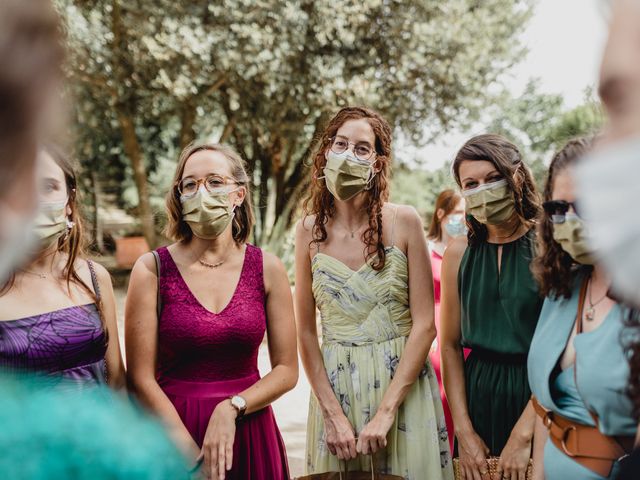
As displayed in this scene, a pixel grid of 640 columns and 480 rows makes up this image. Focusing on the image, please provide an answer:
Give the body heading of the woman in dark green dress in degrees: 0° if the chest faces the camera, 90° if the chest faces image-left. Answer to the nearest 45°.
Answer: approximately 0°

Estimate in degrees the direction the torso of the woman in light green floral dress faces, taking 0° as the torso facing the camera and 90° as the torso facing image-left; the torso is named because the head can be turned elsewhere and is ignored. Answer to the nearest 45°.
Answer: approximately 0°

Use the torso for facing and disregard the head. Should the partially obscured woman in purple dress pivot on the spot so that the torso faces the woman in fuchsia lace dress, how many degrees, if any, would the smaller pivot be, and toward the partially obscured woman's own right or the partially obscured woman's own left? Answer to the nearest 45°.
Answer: approximately 135° to the partially obscured woman's own left

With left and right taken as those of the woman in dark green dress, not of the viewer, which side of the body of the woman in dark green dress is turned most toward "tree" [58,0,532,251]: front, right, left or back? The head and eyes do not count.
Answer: back

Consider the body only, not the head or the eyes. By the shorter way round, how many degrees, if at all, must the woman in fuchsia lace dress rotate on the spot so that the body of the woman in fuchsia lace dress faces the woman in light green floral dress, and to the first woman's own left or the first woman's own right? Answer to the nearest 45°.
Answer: approximately 90° to the first woman's own left

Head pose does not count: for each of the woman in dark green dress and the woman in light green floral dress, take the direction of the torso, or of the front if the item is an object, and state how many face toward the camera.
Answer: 2

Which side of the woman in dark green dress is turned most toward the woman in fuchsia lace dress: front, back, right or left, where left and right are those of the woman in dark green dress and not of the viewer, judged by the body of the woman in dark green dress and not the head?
right

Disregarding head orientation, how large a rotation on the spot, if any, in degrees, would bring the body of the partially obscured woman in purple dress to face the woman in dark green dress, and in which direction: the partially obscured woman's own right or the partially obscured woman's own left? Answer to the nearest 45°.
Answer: approximately 135° to the partially obscured woman's own left

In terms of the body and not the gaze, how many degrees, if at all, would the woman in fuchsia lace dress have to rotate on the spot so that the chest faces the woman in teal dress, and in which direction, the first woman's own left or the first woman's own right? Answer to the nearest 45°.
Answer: approximately 45° to the first woman's own left
